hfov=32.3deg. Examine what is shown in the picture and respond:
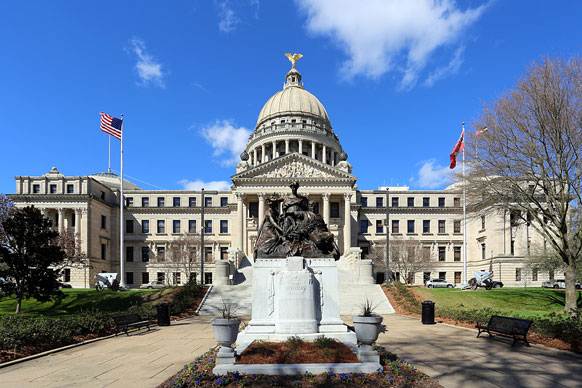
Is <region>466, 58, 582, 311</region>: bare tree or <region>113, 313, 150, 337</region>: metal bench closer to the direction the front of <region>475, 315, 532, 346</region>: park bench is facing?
the metal bench

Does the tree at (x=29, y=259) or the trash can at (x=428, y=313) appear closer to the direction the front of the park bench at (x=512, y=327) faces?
the tree

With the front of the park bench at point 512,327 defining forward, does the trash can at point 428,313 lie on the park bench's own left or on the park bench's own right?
on the park bench's own right

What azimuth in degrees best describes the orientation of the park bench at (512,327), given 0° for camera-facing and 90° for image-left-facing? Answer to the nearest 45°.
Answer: approximately 45°

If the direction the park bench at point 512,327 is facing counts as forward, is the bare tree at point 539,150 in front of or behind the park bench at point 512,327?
behind

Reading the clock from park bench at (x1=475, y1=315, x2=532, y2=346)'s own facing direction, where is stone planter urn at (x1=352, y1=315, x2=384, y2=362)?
The stone planter urn is roughly at 11 o'clock from the park bench.

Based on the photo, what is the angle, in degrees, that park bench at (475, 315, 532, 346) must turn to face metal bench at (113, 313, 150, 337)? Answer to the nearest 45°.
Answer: approximately 45° to its right
